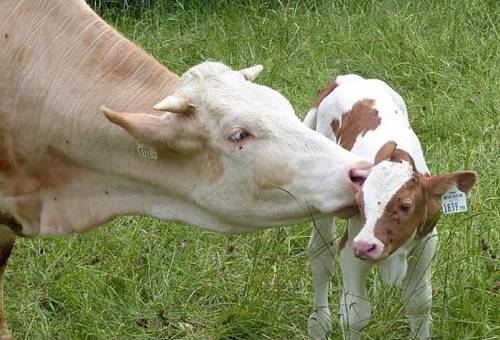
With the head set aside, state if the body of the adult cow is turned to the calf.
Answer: yes

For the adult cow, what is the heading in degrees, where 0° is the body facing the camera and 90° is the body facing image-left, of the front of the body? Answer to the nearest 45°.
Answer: approximately 270°
